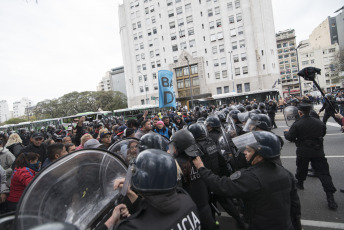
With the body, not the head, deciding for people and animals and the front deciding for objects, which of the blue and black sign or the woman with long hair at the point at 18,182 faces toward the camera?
the blue and black sign

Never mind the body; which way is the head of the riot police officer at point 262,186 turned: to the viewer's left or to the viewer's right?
to the viewer's left

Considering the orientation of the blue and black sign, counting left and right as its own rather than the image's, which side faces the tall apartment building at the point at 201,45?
back

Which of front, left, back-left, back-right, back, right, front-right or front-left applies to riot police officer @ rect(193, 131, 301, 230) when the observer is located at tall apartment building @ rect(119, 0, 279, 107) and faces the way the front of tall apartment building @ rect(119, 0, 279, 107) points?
front

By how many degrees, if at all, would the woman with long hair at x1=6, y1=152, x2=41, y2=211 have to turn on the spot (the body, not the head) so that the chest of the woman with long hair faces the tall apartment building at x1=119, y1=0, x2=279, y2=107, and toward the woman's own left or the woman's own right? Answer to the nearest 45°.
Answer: approximately 45° to the woman's own left

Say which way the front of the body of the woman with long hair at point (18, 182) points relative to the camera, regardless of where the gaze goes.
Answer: to the viewer's right

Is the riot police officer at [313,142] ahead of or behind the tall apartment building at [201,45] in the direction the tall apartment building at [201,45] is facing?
ahead

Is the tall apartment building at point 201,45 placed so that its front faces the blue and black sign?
yes

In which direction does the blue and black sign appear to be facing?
toward the camera

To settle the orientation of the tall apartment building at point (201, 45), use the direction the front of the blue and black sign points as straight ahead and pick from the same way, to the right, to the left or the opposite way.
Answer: the same way

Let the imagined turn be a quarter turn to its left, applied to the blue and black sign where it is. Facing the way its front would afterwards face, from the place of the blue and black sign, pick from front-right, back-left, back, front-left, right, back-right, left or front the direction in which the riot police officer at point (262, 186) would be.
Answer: right

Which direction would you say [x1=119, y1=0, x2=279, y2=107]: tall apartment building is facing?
toward the camera

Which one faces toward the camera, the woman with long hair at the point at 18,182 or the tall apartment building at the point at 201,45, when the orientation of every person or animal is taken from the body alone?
the tall apartment building

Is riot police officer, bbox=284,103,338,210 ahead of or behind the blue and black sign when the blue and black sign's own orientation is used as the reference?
ahead
